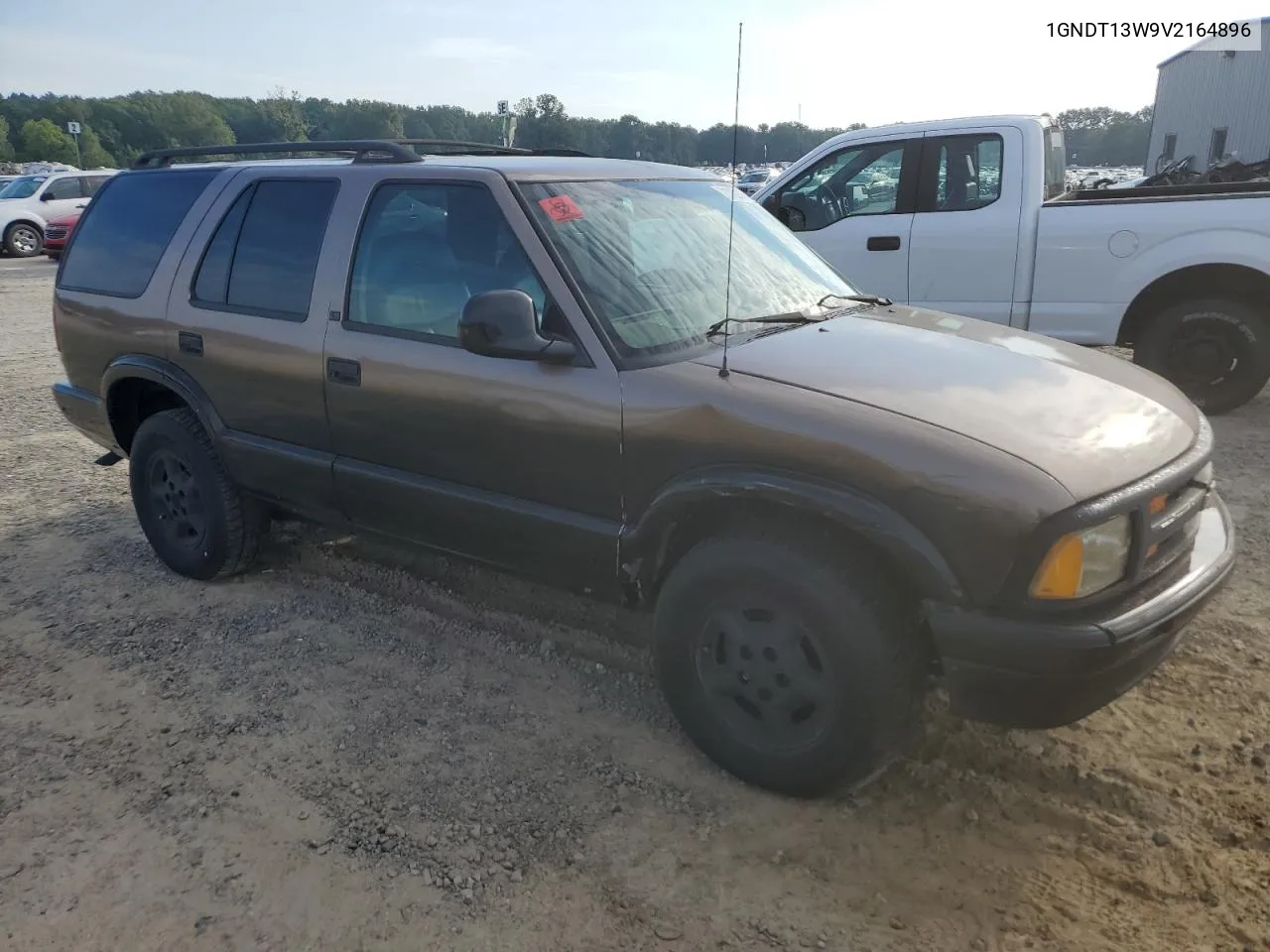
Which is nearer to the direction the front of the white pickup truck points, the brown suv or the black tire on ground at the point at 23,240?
the black tire on ground

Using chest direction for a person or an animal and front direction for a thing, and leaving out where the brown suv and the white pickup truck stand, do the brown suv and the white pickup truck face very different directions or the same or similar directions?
very different directions

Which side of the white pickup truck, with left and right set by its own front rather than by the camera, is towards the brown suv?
left

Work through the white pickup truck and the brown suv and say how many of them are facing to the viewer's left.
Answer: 1

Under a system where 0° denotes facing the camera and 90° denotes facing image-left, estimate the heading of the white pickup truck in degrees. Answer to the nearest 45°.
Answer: approximately 90°

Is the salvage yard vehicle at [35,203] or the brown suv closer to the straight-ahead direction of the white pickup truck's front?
the salvage yard vehicle

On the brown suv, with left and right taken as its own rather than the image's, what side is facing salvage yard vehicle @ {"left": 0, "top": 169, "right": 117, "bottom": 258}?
back

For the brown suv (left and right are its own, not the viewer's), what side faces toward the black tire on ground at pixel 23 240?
back

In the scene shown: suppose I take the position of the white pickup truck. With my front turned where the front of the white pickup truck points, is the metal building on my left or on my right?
on my right

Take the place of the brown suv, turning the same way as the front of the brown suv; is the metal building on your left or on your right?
on your left
